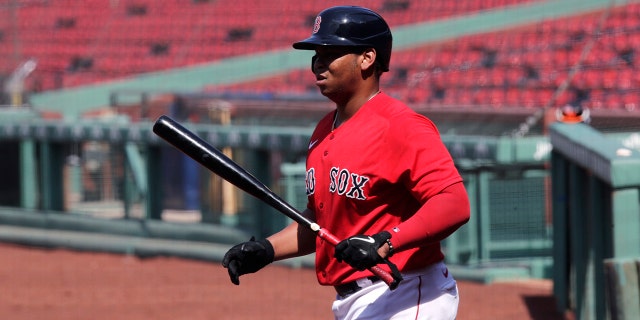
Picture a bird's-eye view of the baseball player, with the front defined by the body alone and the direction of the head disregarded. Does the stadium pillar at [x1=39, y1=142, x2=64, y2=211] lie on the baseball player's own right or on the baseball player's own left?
on the baseball player's own right

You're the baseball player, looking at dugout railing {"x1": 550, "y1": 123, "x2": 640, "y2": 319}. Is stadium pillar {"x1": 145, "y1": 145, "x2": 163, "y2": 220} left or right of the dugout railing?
left

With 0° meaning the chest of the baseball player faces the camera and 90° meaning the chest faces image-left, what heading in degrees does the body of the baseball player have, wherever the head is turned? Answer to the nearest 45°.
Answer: approximately 45°

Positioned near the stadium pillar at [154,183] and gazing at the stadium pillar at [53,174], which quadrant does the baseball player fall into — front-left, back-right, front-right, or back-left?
back-left

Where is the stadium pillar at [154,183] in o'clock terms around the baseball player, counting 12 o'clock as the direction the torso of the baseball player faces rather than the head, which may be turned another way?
The stadium pillar is roughly at 4 o'clock from the baseball player.

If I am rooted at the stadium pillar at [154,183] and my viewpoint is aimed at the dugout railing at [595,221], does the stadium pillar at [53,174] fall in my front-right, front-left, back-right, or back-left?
back-right

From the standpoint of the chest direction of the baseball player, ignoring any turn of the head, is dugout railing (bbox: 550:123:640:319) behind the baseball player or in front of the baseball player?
behind
